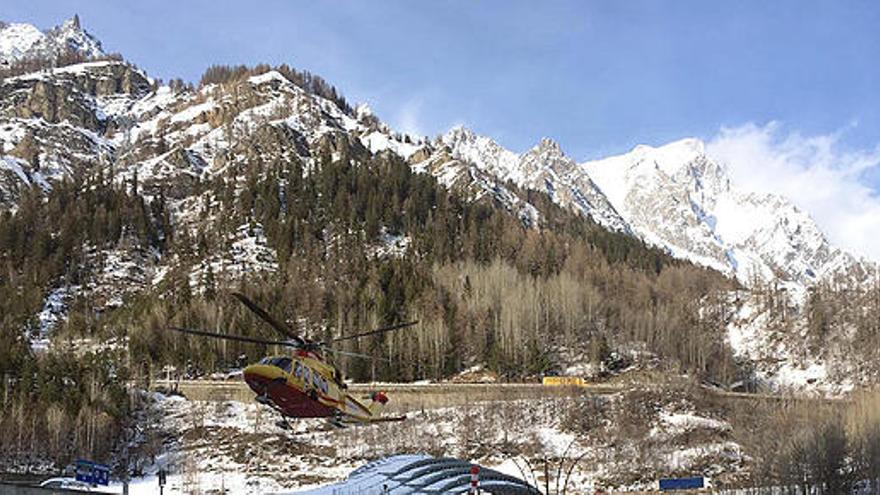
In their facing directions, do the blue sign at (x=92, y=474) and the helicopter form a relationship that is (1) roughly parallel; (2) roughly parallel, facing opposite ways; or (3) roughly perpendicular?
roughly perpendicular

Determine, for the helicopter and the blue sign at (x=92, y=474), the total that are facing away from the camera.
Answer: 0

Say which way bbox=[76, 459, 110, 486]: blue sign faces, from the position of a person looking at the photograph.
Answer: facing the viewer and to the right of the viewer
